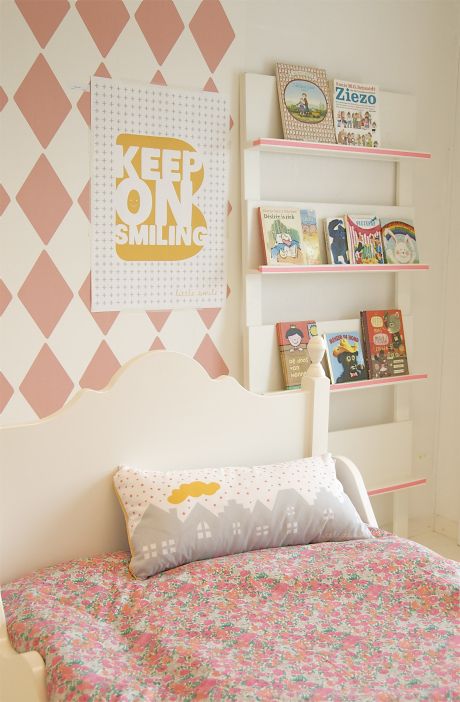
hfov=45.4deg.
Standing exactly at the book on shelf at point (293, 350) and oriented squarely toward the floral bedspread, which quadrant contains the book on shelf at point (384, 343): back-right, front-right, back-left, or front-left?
back-left

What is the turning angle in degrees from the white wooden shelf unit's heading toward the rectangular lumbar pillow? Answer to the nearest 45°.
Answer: approximately 45° to its right

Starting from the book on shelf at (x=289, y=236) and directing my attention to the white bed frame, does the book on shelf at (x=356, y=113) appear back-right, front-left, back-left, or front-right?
back-left

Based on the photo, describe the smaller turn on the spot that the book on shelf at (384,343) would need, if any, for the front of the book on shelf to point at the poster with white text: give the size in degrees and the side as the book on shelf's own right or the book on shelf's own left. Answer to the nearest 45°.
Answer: approximately 90° to the book on shelf's own right
